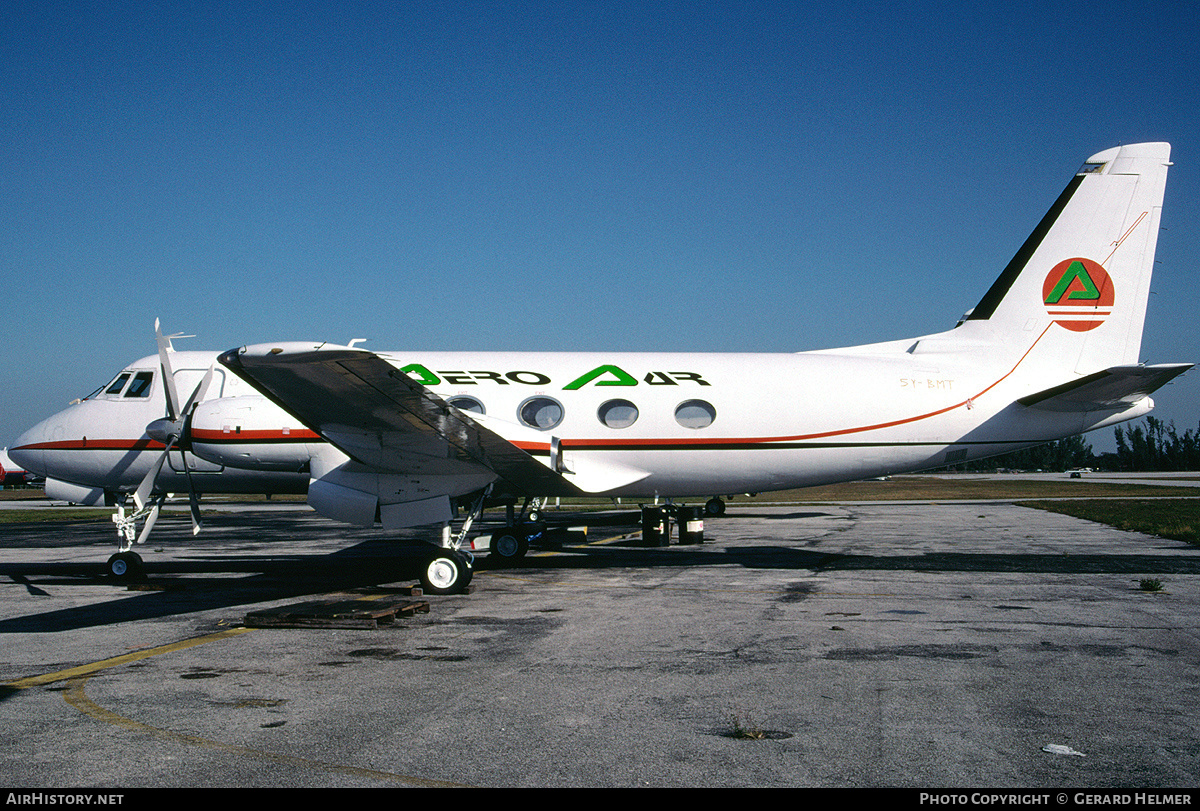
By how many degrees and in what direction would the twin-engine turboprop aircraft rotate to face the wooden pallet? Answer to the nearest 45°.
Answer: approximately 45° to its left

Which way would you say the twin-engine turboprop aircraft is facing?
to the viewer's left
